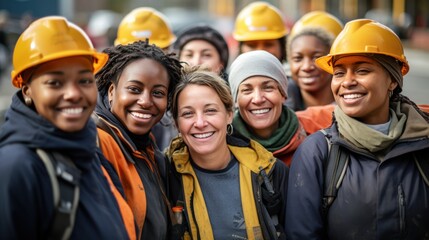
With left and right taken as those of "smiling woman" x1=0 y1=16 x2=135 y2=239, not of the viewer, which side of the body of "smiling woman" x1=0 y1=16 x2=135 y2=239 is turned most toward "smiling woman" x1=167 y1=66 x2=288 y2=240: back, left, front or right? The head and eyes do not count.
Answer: left

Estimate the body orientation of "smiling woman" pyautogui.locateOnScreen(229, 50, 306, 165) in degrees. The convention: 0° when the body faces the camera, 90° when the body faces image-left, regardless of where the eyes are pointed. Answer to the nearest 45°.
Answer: approximately 0°

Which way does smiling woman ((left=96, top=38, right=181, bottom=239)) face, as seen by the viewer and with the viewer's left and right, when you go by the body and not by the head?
facing the viewer and to the right of the viewer

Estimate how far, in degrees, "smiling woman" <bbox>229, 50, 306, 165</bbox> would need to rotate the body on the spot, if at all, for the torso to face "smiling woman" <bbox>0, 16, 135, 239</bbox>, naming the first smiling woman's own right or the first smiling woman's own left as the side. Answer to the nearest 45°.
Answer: approximately 45° to the first smiling woman's own right

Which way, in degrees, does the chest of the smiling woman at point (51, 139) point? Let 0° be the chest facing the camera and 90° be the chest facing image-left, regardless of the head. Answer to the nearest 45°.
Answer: approximately 315°

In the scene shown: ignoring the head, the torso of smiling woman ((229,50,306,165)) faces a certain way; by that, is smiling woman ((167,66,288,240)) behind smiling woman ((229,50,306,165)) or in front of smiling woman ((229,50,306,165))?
in front

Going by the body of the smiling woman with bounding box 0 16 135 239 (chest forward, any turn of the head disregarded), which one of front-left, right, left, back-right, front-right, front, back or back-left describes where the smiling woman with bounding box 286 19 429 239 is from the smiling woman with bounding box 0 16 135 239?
front-left

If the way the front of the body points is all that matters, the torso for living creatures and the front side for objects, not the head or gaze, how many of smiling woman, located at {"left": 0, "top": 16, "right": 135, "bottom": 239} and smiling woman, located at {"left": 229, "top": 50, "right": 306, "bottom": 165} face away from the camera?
0
